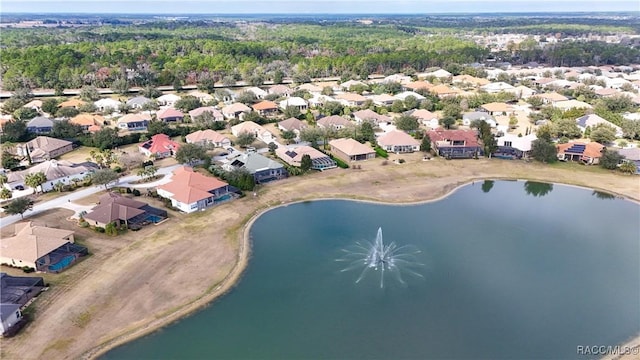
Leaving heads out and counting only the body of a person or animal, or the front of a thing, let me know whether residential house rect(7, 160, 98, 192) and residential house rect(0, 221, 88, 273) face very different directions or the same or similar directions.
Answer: very different directions

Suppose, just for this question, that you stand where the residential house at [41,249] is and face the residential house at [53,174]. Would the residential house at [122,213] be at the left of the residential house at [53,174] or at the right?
right

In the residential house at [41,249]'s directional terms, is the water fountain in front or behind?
behind

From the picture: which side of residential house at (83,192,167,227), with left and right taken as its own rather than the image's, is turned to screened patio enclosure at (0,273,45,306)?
left

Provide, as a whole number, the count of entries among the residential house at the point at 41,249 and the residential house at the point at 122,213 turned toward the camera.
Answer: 0

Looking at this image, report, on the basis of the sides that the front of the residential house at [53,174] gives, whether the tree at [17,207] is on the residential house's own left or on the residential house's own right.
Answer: on the residential house's own right

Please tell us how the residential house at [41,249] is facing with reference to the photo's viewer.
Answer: facing away from the viewer and to the left of the viewer

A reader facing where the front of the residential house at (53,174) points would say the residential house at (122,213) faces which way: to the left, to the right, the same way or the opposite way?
the opposite way

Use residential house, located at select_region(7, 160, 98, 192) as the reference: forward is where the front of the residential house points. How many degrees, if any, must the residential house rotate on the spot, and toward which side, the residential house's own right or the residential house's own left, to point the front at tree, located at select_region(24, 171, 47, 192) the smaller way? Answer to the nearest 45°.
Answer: approximately 90° to the residential house's own right

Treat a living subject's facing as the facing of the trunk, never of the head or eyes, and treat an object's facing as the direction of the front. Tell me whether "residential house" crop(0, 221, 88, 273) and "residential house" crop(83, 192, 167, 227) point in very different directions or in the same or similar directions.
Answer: same or similar directions

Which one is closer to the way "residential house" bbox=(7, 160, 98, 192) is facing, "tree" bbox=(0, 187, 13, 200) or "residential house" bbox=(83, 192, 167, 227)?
the residential house

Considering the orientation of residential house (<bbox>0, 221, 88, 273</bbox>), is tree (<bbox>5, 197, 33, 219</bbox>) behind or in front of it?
in front

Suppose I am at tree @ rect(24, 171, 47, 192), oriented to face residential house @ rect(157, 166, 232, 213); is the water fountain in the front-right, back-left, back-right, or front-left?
front-right

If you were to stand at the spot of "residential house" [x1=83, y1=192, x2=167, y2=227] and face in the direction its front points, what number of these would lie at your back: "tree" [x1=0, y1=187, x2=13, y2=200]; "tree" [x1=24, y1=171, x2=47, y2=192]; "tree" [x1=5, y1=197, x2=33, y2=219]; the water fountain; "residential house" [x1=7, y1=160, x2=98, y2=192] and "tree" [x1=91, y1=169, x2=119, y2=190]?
1
